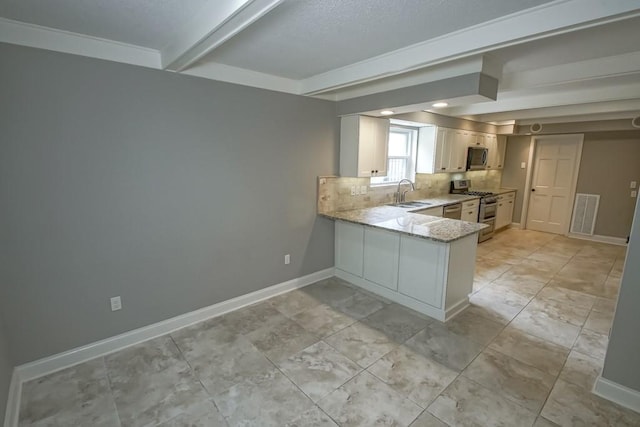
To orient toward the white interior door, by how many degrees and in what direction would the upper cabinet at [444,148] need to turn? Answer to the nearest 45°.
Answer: approximately 90° to its left

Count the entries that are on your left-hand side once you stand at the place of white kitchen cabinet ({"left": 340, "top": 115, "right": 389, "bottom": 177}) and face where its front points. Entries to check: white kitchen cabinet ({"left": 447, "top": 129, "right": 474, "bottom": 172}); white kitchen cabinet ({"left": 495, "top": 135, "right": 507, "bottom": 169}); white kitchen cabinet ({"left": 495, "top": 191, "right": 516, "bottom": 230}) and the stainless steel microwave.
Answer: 4

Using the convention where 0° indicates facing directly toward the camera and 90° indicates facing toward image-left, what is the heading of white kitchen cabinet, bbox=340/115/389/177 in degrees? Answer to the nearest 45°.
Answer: approximately 315°

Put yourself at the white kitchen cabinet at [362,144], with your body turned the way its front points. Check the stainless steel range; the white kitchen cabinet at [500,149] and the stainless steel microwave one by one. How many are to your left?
3

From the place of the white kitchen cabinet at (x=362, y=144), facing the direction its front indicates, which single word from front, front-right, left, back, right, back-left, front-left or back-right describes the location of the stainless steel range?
left

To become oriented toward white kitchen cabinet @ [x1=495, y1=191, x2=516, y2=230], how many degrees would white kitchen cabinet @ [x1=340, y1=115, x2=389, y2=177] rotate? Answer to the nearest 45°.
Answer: approximately 90° to its left

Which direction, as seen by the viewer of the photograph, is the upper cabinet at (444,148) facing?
facing the viewer and to the right of the viewer

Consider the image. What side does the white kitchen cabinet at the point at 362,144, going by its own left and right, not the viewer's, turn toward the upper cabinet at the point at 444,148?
left

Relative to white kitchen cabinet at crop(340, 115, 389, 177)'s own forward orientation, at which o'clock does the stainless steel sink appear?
The stainless steel sink is roughly at 9 o'clock from the white kitchen cabinet.

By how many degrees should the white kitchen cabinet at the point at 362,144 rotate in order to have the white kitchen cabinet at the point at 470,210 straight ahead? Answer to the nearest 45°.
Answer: approximately 90° to its left
